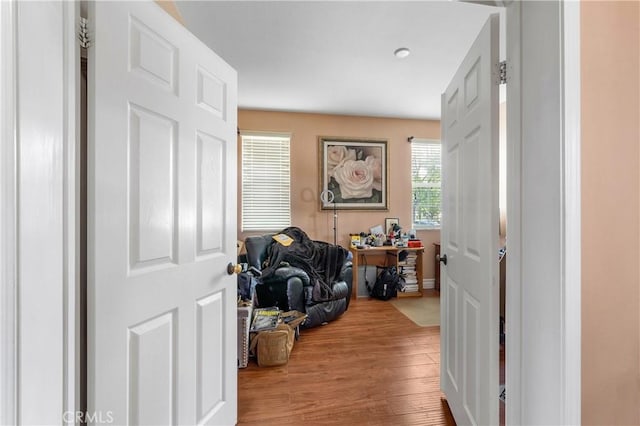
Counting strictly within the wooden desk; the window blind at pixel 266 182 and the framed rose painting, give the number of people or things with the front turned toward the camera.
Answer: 3

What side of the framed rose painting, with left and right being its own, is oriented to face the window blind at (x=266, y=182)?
right

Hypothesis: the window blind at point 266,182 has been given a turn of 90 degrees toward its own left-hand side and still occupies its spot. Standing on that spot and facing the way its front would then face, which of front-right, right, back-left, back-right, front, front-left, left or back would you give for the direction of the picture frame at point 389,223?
front

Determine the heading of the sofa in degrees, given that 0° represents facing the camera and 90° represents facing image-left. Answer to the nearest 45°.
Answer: approximately 315°

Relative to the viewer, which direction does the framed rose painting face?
toward the camera

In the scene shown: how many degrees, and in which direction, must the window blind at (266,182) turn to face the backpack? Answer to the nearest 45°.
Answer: approximately 90° to its left

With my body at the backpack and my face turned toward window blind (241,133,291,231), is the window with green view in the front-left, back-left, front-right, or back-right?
back-right

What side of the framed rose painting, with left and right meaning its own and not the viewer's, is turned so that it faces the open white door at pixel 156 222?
front

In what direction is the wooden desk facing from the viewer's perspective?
toward the camera

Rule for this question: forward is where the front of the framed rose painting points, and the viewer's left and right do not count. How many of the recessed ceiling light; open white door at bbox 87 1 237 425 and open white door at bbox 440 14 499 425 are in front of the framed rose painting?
3

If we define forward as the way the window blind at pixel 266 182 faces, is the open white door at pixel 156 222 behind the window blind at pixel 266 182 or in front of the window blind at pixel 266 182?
in front

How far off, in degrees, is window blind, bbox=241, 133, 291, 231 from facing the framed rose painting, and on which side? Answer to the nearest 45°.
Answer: approximately 90° to its left

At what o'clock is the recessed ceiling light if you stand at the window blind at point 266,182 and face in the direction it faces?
The recessed ceiling light is roughly at 11 o'clock from the window blind.
